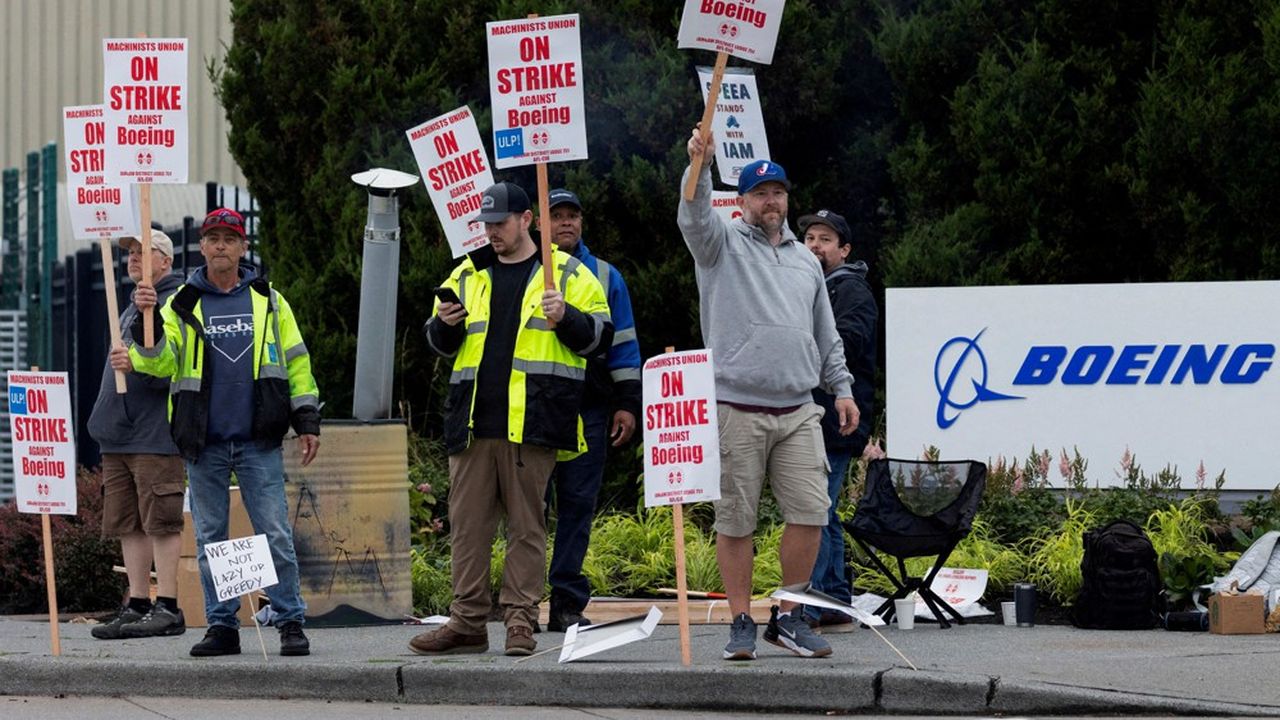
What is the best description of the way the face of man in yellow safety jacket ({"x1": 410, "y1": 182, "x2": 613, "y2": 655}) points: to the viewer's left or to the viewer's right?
to the viewer's left

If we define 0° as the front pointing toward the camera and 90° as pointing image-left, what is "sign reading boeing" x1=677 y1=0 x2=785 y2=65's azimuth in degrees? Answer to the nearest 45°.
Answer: approximately 0°

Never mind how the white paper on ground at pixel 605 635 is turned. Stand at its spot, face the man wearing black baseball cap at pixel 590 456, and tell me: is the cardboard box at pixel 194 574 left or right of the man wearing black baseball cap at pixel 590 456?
left

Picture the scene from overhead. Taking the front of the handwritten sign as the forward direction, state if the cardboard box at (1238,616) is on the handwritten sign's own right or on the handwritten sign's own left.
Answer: on the handwritten sign's own left

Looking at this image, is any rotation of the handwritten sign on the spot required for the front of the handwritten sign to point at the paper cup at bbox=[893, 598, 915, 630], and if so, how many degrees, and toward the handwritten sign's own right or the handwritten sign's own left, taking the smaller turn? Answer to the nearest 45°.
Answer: approximately 90° to the handwritten sign's own left

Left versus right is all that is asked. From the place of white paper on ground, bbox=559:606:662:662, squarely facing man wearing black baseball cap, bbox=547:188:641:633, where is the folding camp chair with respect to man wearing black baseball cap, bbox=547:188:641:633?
right

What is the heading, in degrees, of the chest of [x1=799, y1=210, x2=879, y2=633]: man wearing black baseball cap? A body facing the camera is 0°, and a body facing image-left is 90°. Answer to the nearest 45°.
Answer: approximately 45°
